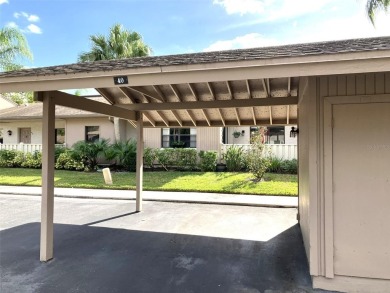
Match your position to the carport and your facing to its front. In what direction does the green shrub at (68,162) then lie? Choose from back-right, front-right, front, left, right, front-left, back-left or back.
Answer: back-right

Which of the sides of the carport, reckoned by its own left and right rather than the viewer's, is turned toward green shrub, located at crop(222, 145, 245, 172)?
back

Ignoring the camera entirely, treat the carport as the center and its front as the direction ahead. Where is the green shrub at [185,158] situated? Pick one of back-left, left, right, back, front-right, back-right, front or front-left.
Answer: back

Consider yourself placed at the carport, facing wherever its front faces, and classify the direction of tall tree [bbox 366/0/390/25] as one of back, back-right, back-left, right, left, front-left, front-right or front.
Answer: back-left

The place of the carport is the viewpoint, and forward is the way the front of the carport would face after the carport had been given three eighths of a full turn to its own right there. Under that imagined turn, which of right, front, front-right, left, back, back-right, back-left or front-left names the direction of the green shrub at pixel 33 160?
front

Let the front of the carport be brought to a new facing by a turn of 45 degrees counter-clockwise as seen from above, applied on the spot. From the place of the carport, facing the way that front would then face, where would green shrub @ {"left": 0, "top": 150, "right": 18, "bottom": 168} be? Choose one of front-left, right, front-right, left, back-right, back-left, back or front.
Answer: back

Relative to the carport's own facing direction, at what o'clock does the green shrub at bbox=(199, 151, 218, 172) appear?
The green shrub is roughly at 6 o'clock from the carport.

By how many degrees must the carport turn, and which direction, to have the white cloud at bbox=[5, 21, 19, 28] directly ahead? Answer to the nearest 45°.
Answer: approximately 135° to its right

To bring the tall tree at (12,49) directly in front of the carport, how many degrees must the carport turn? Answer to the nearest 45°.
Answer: approximately 135° to its right

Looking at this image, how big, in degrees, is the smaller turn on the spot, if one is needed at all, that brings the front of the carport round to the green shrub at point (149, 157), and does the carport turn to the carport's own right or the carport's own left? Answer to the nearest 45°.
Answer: approximately 180°

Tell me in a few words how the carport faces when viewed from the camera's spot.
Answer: facing the viewer
